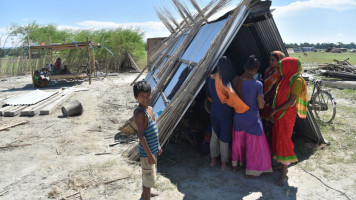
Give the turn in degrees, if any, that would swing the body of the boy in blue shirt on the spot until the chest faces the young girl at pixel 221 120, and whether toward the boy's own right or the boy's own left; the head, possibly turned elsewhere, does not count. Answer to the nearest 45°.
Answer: approximately 90° to the boy's own left

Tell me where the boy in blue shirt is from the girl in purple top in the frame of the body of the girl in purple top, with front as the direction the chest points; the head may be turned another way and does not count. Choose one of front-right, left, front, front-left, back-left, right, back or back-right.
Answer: back-left

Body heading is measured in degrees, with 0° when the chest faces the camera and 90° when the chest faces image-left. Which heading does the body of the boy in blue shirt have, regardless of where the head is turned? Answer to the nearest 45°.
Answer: approximately 315°

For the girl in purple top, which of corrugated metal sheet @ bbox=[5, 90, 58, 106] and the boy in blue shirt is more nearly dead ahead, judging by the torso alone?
the corrugated metal sheet

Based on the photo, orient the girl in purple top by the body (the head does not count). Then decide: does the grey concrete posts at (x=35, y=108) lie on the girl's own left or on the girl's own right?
on the girl's own left

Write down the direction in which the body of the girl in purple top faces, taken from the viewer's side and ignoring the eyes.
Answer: away from the camera

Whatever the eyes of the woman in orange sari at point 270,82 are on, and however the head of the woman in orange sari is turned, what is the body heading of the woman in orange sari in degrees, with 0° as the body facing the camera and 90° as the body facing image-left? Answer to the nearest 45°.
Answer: approximately 45°

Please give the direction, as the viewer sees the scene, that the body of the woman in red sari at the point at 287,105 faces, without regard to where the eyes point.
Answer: to the viewer's left

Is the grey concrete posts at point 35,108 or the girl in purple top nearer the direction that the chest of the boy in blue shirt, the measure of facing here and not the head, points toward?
the girl in purple top
